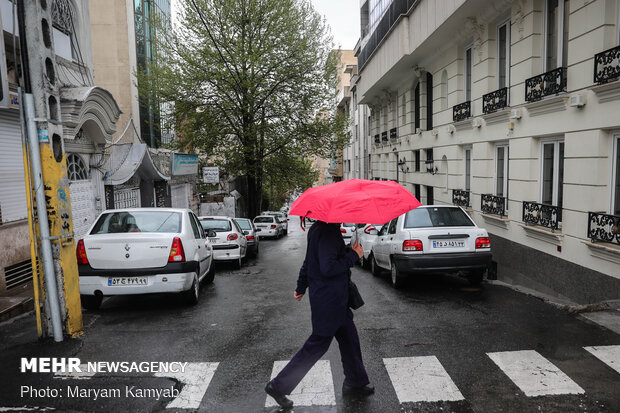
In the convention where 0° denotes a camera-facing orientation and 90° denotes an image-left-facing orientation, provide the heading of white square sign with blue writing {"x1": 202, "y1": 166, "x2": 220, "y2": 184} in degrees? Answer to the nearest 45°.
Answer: approximately 0°

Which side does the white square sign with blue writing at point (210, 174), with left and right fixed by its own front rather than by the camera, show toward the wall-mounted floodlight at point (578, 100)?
front

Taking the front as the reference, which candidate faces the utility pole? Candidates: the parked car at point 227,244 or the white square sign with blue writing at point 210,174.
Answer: the white square sign with blue writing

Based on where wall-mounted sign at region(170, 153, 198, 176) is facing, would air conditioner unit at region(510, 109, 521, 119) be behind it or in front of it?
in front

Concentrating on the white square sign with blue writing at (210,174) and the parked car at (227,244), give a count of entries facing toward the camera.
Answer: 1

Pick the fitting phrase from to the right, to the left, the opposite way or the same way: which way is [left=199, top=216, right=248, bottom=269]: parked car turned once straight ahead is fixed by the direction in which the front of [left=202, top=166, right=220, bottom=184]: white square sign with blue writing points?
the opposite way

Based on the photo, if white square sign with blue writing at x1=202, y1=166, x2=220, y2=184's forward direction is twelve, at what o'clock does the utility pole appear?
The utility pole is roughly at 12 o'clock from the white square sign with blue writing.

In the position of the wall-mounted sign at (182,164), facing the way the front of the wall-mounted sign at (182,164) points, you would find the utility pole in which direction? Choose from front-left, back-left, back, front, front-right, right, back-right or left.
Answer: front-right

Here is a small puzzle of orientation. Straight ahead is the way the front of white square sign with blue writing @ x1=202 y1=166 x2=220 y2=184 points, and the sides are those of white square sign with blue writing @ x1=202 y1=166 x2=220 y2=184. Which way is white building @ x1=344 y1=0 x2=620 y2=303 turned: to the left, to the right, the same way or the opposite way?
to the right

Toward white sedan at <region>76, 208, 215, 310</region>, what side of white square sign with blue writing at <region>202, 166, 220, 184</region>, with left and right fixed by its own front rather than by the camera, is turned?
front

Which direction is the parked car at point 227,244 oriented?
away from the camera

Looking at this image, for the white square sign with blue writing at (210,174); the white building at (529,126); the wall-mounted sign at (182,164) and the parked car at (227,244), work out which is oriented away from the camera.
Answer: the parked car

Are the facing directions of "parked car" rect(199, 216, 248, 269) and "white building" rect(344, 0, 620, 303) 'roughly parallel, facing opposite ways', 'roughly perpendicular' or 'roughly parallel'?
roughly perpendicular

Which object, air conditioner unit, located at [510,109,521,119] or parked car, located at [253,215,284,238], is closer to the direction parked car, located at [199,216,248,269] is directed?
the parked car

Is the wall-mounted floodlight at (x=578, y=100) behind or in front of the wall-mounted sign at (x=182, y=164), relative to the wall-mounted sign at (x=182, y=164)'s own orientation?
in front
